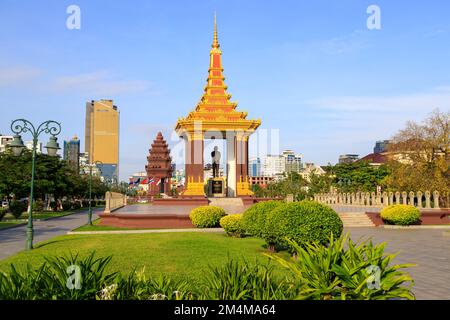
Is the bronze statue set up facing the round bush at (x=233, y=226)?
yes

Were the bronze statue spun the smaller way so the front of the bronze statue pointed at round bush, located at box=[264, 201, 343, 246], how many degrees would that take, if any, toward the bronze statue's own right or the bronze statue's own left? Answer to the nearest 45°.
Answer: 0° — it already faces it

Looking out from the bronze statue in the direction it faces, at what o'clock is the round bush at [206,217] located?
The round bush is roughly at 12 o'clock from the bronze statue.

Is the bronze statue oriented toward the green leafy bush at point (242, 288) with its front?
yes

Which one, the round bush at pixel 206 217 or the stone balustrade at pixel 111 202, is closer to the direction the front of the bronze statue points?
the round bush

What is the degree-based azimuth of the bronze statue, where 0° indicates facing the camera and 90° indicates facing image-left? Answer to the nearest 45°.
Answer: approximately 0°

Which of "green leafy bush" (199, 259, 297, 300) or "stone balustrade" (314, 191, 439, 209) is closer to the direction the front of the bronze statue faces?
the green leafy bush

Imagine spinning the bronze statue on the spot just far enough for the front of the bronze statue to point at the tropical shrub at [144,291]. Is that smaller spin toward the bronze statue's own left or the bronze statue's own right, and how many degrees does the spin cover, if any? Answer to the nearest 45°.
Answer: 0° — it already faces it
